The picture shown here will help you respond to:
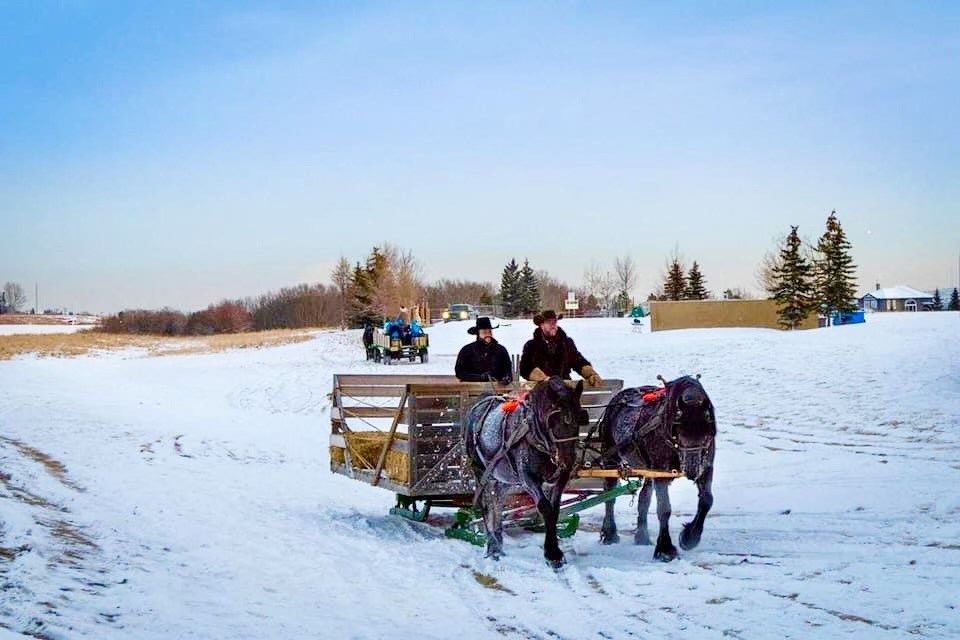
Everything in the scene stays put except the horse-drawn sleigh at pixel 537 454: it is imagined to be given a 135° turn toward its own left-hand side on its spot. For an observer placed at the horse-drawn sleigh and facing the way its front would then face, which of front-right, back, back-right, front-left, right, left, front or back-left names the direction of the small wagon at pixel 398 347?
front

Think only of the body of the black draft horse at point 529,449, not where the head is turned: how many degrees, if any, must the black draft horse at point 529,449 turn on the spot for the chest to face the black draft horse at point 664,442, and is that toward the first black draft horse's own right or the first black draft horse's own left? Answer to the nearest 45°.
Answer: approximately 45° to the first black draft horse's own left

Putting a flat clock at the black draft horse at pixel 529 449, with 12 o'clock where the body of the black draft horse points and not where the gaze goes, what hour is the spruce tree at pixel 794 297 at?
The spruce tree is roughly at 8 o'clock from the black draft horse.

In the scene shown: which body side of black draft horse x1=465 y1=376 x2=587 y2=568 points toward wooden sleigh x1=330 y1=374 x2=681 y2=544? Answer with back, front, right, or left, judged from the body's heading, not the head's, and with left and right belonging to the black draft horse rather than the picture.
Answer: back

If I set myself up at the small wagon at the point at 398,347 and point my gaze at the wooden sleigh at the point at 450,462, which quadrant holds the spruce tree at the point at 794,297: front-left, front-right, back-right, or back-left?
back-left

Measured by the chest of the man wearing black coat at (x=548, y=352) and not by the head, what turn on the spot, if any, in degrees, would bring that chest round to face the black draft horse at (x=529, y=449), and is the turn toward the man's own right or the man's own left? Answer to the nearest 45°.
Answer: approximately 45° to the man's own right

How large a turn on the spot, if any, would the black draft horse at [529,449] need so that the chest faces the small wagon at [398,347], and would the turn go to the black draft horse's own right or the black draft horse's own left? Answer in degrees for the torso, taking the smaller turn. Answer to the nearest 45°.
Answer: approximately 135° to the black draft horse's own left

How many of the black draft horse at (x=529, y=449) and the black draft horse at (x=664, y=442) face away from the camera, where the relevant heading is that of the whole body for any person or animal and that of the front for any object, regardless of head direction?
0

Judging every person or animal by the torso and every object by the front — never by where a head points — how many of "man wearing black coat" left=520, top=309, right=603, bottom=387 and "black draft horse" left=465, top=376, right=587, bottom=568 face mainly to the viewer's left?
0

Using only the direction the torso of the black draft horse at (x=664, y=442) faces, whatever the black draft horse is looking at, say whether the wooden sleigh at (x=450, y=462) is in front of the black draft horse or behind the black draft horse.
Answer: behind

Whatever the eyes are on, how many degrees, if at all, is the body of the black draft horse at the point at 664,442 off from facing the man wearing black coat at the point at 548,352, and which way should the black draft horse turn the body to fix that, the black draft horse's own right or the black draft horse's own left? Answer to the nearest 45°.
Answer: approximately 180°
